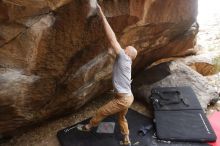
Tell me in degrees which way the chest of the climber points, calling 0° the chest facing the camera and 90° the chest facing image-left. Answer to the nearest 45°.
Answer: approximately 90°
